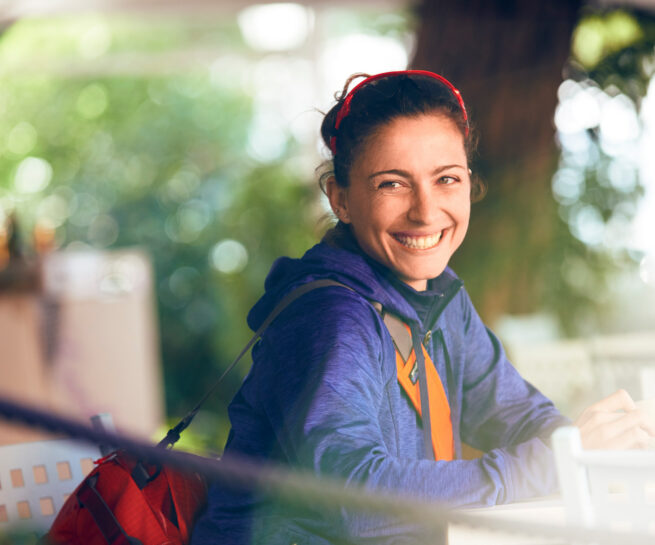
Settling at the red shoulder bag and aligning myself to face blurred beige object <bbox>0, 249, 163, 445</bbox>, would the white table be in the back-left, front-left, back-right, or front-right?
back-right

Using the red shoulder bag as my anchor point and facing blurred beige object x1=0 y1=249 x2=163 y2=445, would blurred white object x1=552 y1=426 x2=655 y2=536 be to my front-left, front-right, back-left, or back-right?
back-right

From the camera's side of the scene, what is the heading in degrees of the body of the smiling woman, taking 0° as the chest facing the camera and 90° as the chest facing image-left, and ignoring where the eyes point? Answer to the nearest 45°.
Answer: approximately 315°

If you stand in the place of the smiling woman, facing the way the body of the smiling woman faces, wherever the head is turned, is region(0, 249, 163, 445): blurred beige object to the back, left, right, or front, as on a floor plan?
back
